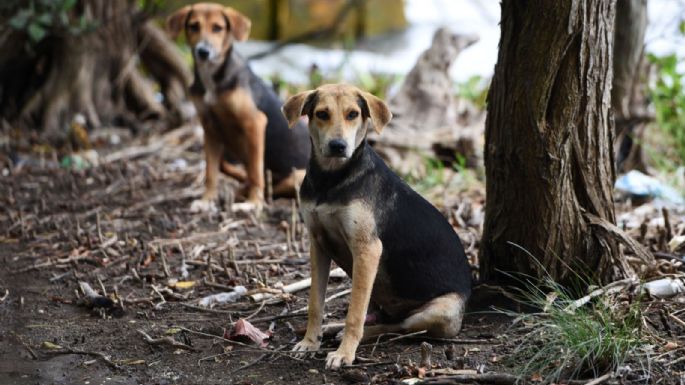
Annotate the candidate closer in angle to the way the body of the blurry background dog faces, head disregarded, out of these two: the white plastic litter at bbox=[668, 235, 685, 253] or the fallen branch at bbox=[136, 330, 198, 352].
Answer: the fallen branch

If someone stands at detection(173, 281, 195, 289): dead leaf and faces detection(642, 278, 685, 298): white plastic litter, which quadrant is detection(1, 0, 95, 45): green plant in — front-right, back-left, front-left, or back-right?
back-left

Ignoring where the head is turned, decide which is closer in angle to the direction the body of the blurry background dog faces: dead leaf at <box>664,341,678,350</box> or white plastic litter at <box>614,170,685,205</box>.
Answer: the dead leaf

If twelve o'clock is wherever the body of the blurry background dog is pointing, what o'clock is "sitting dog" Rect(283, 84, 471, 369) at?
The sitting dog is roughly at 10 o'clock from the blurry background dog.

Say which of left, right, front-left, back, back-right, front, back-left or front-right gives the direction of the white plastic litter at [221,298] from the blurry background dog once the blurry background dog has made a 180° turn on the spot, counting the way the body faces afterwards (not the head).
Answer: back-right

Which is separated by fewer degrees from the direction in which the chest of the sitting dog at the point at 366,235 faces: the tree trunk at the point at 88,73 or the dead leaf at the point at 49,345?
the dead leaf

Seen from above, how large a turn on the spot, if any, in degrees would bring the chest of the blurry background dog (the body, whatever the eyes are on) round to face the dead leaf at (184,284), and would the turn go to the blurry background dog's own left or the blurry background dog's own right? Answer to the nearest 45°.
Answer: approximately 45° to the blurry background dog's own left

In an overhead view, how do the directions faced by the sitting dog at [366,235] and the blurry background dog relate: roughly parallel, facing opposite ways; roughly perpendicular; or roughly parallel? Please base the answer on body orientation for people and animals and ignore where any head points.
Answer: roughly parallel

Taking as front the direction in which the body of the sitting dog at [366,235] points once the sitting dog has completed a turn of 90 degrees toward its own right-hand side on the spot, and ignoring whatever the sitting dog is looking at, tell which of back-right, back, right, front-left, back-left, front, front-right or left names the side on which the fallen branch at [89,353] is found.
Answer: front-left

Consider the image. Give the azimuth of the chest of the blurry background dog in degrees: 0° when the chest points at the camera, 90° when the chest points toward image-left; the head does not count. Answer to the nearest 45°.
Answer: approximately 45°

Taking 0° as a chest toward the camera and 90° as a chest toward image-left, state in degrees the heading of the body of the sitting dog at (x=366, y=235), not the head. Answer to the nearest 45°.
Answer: approximately 45°

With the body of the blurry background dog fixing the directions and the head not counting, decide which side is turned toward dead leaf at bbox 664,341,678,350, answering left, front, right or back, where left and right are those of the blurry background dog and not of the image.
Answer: left

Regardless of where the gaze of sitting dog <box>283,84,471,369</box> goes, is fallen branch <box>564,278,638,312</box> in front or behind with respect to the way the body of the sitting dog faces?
behind

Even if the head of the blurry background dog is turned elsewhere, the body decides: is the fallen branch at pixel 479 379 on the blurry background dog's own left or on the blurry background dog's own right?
on the blurry background dog's own left

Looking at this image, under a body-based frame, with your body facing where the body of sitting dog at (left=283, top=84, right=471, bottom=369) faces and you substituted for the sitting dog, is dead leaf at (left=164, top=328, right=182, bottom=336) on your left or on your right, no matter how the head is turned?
on your right

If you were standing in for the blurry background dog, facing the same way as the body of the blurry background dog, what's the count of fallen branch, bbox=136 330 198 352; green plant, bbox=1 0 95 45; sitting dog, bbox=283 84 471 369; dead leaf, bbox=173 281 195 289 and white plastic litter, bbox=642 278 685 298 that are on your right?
1

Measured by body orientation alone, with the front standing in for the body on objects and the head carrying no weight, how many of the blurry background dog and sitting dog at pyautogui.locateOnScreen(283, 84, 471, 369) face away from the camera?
0
